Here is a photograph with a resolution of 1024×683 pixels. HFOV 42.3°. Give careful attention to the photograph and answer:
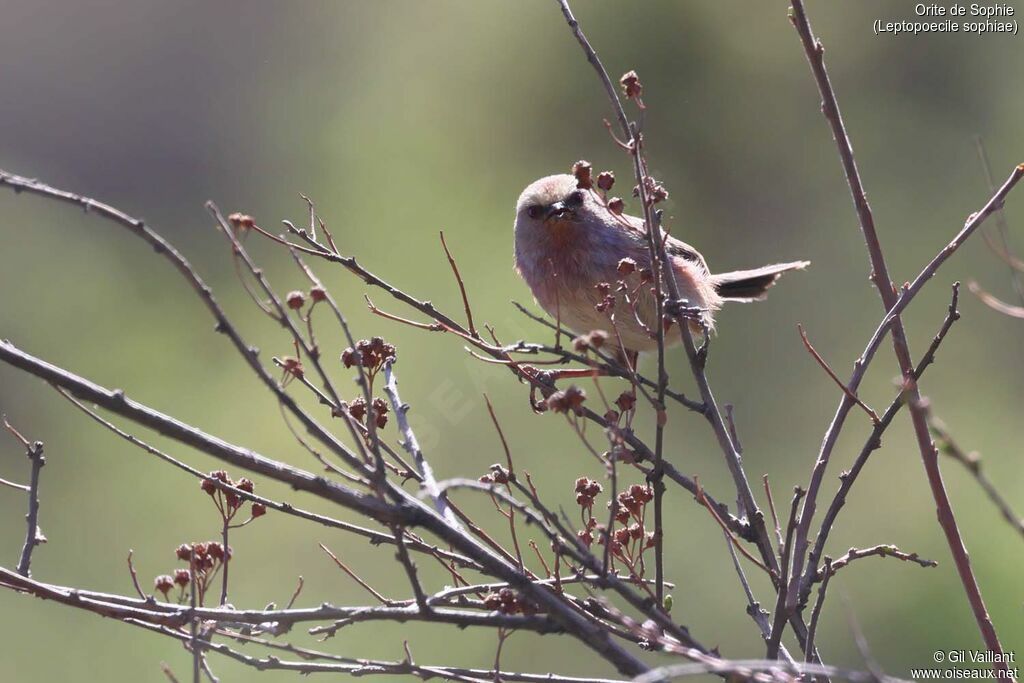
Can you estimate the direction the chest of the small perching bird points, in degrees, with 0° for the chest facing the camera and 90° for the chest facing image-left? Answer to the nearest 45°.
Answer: approximately 45°
